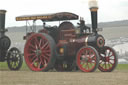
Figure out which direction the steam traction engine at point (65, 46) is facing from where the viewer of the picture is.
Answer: facing the viewer and to the right of the viewer

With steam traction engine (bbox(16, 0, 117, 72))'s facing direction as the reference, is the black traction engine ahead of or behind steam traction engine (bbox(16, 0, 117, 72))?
behind
